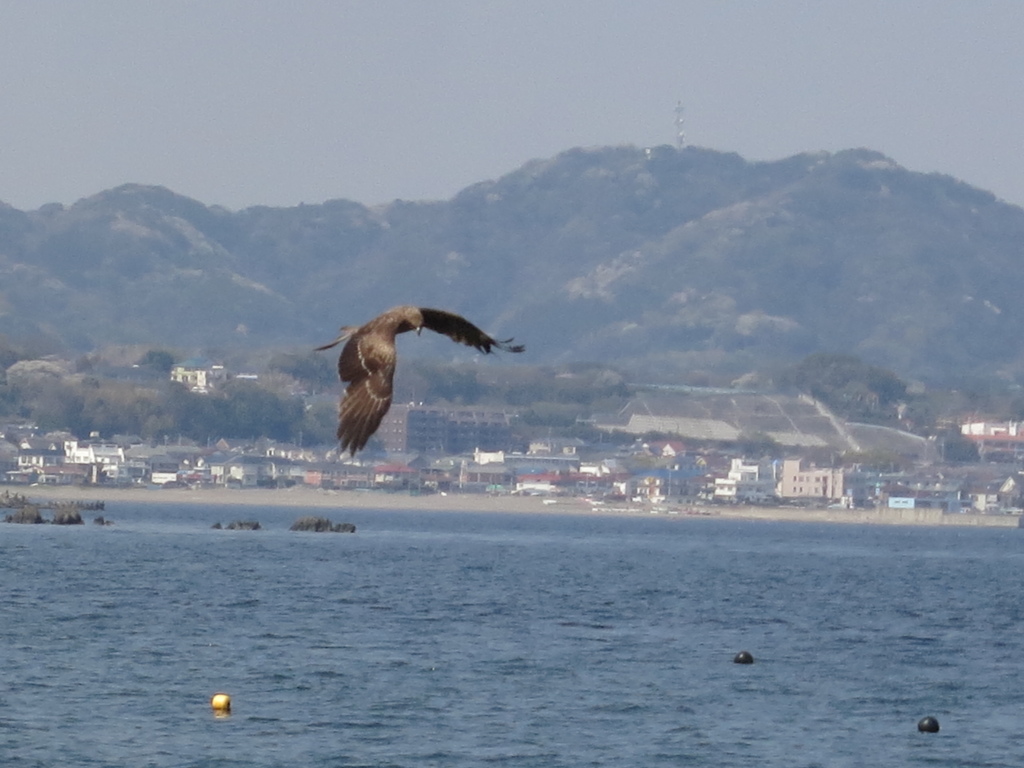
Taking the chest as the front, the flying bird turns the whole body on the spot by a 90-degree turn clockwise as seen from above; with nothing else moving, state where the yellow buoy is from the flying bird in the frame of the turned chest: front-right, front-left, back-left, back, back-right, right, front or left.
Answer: back-right
